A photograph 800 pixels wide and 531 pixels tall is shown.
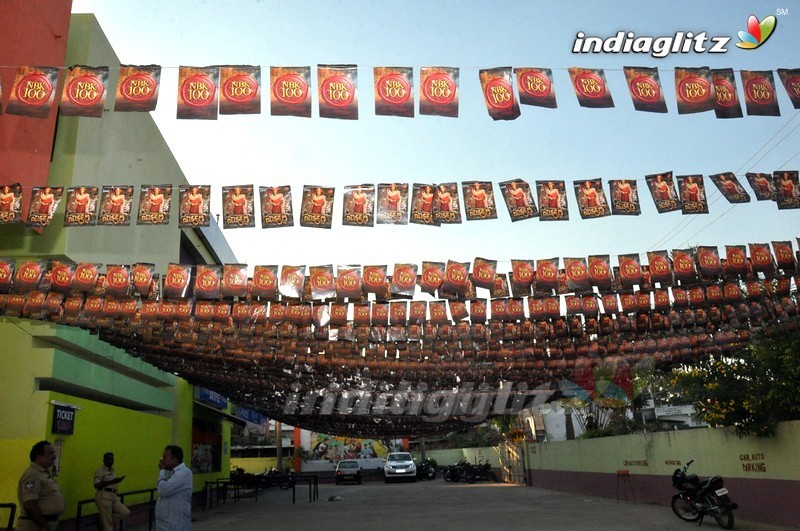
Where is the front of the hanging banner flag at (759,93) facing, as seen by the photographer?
facing the viewer

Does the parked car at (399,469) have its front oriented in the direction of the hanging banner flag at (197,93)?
yes

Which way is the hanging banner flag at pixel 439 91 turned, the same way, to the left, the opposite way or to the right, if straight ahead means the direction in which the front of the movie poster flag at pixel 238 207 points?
the same way

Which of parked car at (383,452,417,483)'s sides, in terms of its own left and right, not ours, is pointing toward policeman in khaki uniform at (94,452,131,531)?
front

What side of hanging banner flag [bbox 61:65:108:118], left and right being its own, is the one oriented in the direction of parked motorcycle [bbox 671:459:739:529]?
left

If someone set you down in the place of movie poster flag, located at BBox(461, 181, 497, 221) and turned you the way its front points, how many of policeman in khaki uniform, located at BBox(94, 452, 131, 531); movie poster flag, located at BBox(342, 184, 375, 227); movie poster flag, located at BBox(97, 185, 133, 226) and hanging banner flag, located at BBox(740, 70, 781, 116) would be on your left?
1

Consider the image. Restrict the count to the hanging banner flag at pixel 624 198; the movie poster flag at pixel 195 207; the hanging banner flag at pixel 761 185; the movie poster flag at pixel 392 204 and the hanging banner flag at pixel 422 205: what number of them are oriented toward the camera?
5

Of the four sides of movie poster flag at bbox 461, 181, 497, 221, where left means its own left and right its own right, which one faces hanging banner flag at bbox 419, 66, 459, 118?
front

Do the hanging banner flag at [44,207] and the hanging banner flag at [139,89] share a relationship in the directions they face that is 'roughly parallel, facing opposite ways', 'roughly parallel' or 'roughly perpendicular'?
roughly parallel

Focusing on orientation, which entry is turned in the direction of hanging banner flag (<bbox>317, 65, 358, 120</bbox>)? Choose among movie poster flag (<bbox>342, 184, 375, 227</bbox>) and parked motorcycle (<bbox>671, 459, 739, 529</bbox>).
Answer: the movie poster flag

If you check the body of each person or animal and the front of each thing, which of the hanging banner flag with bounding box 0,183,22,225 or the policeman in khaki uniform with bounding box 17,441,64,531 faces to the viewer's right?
the policeman in khaki uniform

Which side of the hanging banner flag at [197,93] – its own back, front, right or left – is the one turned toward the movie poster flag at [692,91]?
left

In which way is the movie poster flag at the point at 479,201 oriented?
toward the camera

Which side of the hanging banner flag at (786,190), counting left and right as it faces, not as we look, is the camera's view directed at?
front

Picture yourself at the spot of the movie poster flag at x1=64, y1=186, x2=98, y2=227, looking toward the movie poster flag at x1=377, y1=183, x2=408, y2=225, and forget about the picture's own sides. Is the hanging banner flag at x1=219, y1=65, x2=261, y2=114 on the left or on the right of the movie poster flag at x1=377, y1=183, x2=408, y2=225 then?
right

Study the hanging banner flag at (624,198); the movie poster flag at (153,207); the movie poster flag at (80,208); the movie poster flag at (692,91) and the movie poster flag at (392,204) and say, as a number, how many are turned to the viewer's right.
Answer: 0

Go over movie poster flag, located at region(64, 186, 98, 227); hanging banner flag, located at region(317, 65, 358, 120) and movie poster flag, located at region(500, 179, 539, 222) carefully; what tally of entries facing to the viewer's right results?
0

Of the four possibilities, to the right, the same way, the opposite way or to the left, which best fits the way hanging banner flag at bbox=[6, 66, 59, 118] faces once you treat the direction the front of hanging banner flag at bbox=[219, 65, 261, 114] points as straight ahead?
the same way

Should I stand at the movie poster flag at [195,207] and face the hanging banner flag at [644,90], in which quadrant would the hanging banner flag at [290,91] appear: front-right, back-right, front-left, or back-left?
front-right
